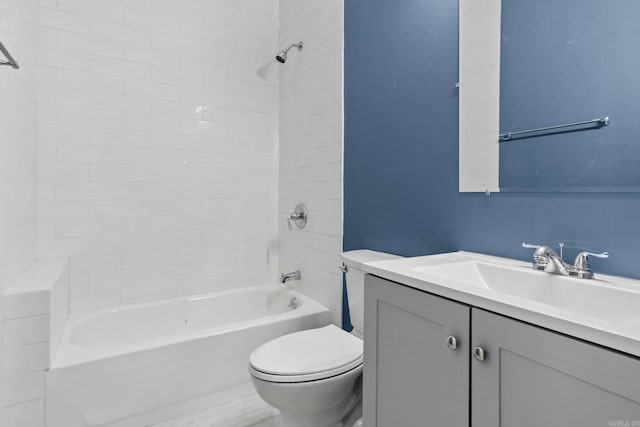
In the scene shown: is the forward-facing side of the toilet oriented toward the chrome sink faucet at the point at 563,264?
no

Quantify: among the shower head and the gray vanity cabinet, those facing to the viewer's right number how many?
0

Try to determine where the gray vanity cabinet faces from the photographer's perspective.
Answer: facing the viewer and to the left of the viewer

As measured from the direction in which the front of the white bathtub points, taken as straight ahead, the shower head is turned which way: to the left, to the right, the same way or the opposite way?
to the right

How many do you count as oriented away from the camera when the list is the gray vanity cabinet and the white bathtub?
0

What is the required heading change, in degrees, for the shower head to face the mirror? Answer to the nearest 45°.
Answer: approximately 90° to its left

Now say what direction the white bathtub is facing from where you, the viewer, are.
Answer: facing the viewer and to the right of the viewer

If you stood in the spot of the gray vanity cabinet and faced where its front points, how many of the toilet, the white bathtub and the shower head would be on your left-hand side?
0

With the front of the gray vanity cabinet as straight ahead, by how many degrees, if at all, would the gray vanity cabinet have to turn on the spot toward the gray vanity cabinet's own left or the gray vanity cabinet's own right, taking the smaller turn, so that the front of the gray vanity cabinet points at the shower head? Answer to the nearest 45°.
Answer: approximately 90° to the gray vanity cabinet's own right

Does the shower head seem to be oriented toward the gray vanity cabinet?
no
